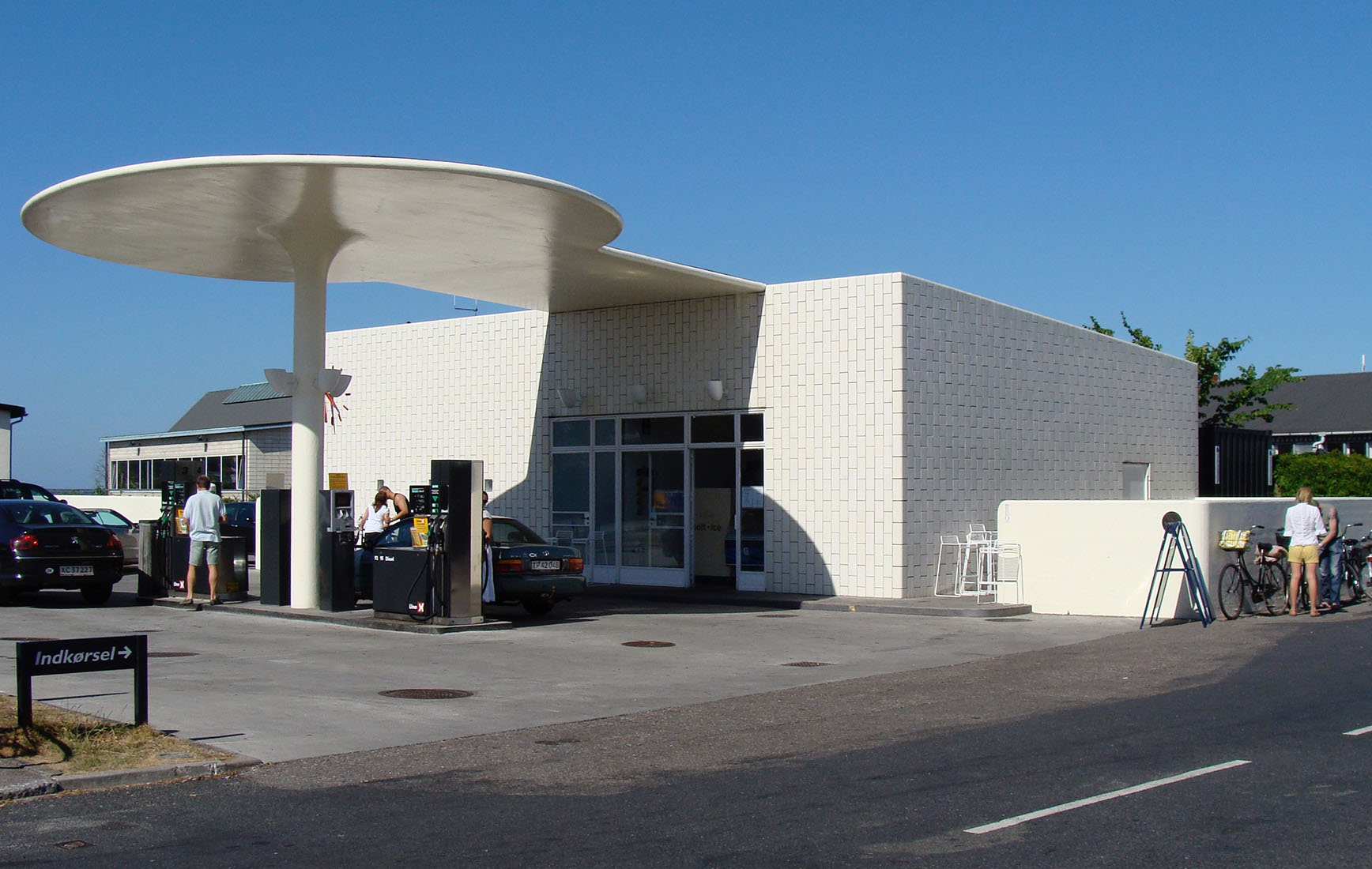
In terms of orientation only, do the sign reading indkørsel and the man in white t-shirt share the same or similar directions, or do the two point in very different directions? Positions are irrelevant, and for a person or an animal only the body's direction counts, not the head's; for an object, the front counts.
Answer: very different directions

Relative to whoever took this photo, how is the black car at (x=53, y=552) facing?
facing away from the viewer and to the left of the viewer

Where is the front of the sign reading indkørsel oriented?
toward the camera

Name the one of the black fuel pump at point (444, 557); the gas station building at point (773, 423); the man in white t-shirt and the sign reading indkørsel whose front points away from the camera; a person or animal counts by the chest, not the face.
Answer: the man in white t-shirt

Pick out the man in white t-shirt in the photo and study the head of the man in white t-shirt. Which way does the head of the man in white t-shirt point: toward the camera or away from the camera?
away from the camera

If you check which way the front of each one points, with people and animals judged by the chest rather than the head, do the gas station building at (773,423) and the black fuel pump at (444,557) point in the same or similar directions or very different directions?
same or similar directions

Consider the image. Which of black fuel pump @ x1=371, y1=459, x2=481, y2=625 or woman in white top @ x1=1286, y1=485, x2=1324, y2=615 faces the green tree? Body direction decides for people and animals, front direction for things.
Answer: the woman in white top

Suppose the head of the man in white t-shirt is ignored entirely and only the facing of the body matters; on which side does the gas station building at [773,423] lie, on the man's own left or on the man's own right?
on the man's own right

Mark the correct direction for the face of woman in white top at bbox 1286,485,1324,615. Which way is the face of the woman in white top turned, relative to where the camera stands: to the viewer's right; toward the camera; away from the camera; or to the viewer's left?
away from the camera

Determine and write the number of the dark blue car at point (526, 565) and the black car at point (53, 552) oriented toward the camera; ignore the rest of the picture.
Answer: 0

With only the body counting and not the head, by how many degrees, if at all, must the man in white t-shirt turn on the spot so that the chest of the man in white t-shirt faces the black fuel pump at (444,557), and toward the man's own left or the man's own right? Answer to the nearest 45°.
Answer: approximately 135° to the man's own right

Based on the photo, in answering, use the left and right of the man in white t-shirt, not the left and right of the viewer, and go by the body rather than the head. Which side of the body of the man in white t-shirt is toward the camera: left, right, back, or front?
back

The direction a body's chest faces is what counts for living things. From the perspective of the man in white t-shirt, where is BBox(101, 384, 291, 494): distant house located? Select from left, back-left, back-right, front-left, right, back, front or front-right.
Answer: front
